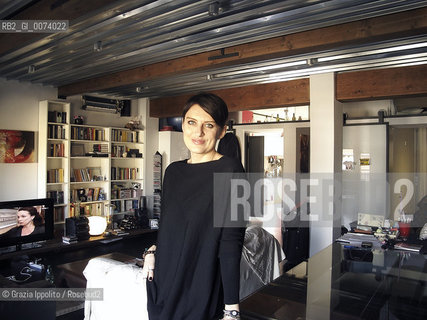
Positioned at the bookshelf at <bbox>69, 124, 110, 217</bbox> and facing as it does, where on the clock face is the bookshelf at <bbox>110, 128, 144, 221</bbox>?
the bookshelf at <bbox>110, 128, 144, 221</bbox> is roughly at 8 o'clock from the bookshelf at <bbox>69, 124, 110, 217</bbox>.

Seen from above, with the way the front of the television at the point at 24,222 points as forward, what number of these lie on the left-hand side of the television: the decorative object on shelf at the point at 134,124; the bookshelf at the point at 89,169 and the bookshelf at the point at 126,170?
3

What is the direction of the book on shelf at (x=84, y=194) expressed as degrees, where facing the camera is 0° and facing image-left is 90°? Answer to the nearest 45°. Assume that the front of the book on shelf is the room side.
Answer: approximately 0°

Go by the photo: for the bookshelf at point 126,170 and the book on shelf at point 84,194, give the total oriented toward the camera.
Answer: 2

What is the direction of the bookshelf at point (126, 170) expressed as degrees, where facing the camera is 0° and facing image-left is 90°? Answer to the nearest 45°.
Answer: approximately 0°

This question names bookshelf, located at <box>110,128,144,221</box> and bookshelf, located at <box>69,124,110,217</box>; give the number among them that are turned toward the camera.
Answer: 2
